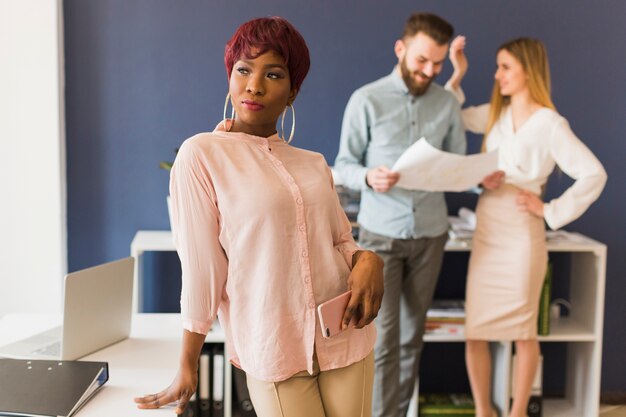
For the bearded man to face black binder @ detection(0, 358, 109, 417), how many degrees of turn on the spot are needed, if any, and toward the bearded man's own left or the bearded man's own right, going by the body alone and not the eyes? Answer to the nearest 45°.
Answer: approximately 90° to the bearded man's own right

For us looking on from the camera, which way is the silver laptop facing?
facing away from the viewer and to the left of the viewer

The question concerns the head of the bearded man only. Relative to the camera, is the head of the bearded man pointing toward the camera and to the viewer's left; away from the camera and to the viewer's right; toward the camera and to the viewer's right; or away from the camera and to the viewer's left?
toward the camera and to the viewer's right

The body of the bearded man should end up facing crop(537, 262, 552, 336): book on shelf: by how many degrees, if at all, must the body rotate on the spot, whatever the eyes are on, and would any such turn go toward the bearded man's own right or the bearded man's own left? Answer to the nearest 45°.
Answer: approximately 90° to the bearded man's own left

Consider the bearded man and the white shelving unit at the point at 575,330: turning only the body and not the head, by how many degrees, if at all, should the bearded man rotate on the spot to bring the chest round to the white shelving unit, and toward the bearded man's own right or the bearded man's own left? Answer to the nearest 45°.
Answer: approximately 90° to the bearded man's own left

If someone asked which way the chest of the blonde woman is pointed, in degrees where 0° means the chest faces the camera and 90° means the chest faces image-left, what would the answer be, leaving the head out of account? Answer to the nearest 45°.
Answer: approximately 45°

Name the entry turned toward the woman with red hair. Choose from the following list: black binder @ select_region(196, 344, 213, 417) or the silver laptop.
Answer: the black binder
